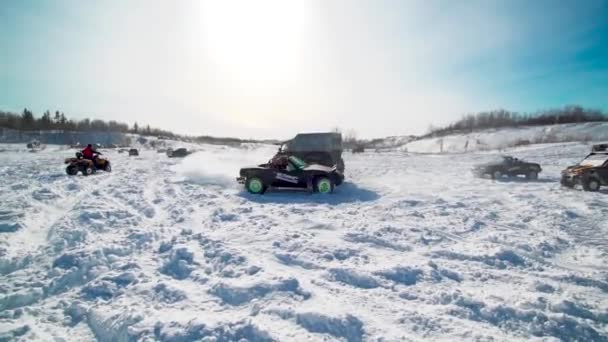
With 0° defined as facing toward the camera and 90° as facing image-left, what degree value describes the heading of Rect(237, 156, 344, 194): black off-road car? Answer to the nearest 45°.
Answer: approximately 270°

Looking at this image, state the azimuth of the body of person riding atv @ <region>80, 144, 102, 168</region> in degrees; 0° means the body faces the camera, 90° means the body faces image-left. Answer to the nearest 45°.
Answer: approximately 270°

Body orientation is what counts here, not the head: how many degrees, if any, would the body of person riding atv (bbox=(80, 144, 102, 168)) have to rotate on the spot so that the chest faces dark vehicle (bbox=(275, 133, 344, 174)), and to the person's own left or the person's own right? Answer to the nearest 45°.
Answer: approximately 45° to the person's own right

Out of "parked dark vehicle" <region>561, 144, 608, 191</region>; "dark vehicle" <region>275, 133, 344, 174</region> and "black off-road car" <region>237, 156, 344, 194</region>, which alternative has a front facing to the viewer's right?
the black off-road car

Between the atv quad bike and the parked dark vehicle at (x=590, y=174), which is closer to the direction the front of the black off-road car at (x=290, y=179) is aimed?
the parked dark vehicle

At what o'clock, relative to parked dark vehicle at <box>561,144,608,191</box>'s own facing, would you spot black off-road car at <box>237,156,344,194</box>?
The black off-road car is roughly at 12 o'clock from the parked dark vehicle.

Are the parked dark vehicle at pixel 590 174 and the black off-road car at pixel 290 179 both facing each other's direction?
yes

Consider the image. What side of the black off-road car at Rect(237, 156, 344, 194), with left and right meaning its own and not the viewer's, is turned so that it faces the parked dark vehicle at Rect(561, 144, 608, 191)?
front

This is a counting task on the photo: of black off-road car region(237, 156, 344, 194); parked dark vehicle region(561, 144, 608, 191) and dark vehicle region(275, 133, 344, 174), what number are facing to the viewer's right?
1

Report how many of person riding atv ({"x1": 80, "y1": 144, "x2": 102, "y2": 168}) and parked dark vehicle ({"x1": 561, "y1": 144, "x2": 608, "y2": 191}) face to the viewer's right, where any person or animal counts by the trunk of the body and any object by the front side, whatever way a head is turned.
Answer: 1
